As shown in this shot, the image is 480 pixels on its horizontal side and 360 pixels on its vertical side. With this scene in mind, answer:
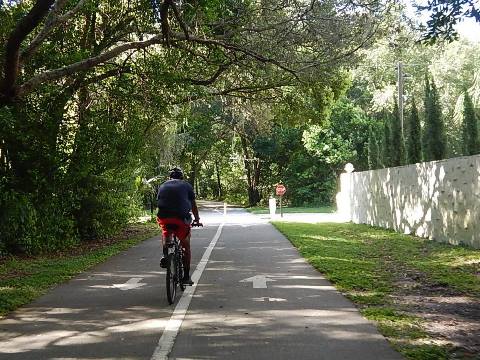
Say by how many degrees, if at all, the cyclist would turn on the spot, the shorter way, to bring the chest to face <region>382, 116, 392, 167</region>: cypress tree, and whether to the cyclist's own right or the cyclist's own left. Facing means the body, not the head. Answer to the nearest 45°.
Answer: approximately 45° to the cyclist's own right

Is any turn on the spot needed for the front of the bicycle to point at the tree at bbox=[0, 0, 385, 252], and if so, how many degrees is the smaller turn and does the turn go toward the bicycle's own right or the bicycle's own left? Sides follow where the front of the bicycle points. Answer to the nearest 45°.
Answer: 0° — it already faces it

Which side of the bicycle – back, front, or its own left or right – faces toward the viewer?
back

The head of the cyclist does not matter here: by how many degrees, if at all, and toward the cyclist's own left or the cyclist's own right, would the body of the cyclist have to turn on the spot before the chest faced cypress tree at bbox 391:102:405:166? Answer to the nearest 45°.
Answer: approximately 45° to the cyclist's own right

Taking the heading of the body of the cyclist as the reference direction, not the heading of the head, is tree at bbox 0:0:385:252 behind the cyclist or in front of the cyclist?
in front

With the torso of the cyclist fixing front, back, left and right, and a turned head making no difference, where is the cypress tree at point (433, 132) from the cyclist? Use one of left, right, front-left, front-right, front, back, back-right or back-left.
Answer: front-right

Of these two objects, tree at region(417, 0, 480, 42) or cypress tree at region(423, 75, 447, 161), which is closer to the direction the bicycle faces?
the cypress tree

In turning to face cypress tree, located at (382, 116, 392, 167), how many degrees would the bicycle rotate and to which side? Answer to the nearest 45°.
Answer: approximately 45° to its right

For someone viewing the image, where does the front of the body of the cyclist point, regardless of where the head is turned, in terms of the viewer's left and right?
facing away from the viewer
